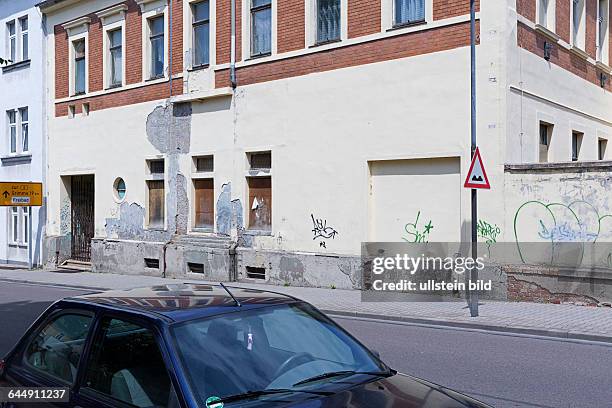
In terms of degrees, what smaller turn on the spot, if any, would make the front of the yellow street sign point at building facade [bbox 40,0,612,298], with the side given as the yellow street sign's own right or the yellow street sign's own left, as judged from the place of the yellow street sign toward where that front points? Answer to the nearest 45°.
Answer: approximately 45° to the yellow street sign's own left

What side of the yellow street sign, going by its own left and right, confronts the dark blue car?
front

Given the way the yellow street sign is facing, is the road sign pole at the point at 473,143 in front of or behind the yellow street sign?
in front

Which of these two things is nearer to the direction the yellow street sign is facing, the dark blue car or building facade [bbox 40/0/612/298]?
the dark blue car

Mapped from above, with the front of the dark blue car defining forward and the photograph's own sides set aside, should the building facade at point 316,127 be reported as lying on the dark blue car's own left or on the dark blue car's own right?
on the dark blue car's own left

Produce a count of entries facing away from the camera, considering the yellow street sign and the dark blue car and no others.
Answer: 0

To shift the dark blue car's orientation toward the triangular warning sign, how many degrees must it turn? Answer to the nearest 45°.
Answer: approximately 90° to its left

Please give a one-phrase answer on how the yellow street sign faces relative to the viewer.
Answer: facing the viewer

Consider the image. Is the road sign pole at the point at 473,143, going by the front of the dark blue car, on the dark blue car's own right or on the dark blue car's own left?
on the dark blue car's own left

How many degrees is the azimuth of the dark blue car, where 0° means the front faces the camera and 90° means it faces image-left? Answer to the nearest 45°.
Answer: approximately 315°
